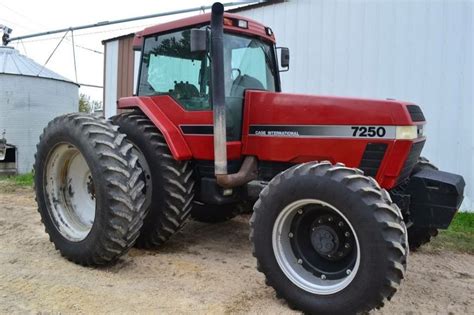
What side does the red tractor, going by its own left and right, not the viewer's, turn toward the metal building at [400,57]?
left

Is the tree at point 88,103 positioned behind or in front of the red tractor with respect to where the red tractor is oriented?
behind

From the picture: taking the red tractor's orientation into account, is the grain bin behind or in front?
behind

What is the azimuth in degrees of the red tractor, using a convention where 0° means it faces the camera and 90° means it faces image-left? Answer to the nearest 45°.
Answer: approximately 315°
